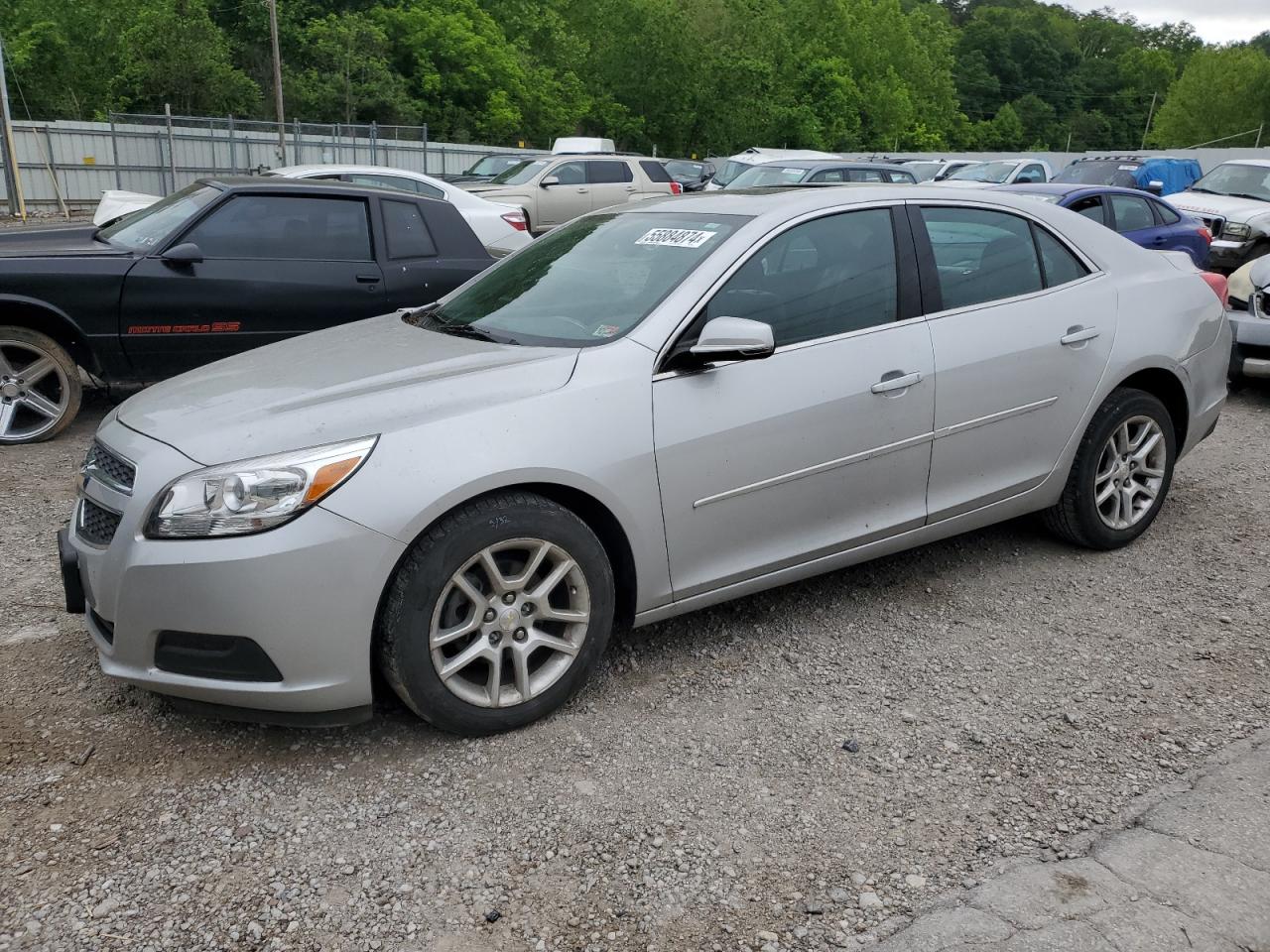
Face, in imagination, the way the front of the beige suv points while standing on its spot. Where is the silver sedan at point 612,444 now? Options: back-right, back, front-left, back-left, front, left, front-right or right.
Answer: front-left

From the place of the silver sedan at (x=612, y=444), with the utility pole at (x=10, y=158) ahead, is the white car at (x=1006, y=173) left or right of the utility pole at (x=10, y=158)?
right

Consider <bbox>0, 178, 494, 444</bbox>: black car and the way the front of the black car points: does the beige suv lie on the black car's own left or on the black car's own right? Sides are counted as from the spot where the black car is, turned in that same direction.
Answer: on the black car's own right

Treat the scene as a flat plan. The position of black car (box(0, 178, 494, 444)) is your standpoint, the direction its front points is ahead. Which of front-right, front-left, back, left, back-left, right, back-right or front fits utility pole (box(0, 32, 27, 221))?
right

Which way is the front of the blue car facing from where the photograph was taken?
facing the viewer and to the left of the viewer

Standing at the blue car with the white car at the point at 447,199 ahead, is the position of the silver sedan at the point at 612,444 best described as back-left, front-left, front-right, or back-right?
front-left

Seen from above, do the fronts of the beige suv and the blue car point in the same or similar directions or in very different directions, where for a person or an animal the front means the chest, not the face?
same or similar directions

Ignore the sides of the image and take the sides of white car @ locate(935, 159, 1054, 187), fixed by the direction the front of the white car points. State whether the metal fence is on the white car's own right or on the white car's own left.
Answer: on the white car's own right

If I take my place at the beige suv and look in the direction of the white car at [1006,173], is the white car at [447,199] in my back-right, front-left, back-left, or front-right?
back-right

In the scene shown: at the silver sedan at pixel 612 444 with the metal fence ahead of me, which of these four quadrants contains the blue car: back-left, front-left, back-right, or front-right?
front-right

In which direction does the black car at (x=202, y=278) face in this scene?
to the viewer's left

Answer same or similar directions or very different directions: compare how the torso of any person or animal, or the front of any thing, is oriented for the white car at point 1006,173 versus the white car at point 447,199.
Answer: same or similar directions

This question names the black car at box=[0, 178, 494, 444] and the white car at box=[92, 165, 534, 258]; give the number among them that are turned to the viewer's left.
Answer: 2

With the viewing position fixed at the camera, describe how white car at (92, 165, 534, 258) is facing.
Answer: facing to the left of the viewer

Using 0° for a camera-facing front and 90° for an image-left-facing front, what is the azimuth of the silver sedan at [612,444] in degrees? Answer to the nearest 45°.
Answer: approximately 45°
